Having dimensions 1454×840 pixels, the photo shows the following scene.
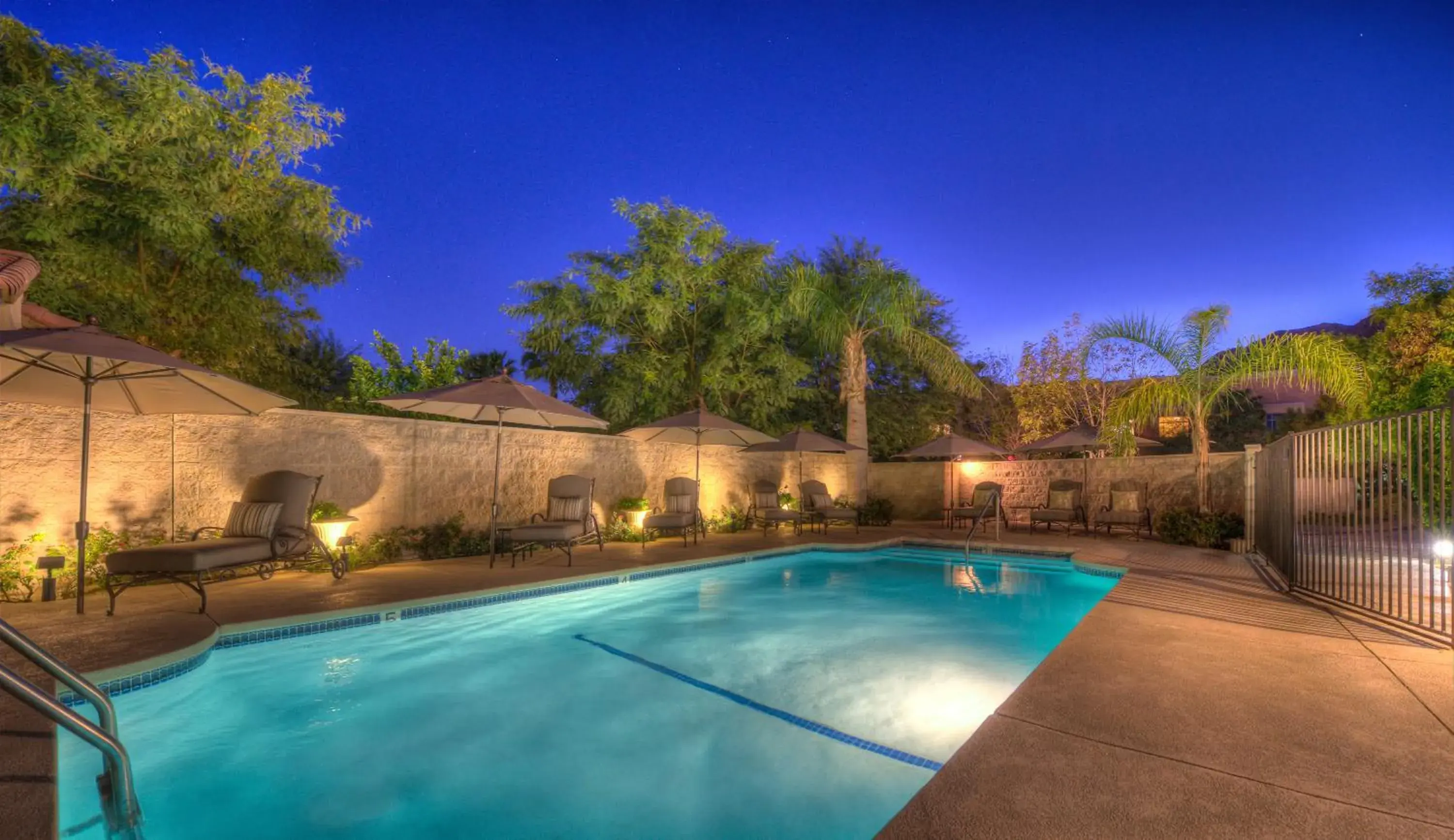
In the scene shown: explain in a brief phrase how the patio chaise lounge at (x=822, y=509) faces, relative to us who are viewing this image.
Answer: facing the viewer and to the right of the viewer

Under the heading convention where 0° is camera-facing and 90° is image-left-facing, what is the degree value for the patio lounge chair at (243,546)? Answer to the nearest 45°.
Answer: approximately 45°

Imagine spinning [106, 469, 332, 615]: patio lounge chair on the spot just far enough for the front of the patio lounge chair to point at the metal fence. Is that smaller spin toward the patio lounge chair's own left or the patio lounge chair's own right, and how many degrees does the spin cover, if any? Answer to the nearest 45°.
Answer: approximately 90° to the patio lounge chair's own left

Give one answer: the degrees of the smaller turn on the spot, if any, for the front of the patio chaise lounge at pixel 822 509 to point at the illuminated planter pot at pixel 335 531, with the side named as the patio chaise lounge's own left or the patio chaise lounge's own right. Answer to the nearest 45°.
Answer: approximately 90° to the patio chaise lounge's own right

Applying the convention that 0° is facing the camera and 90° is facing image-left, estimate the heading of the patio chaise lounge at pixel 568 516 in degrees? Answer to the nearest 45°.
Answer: approximately 45°
